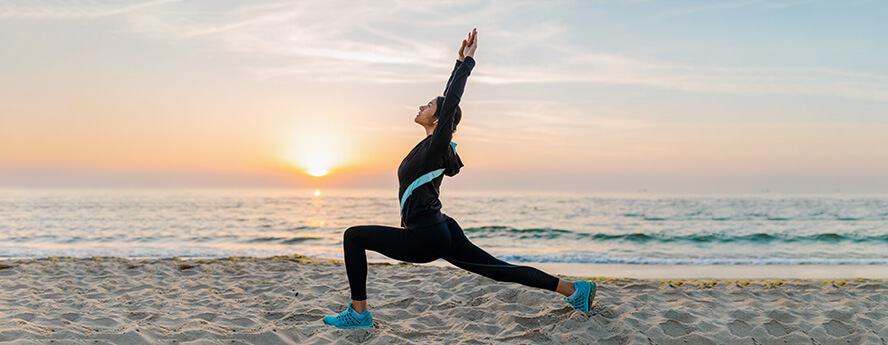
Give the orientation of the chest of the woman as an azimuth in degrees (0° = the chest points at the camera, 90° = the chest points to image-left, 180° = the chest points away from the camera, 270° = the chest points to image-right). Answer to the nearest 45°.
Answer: approximately 90°

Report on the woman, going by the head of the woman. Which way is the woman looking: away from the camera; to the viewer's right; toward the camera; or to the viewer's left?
to the viewer's left
